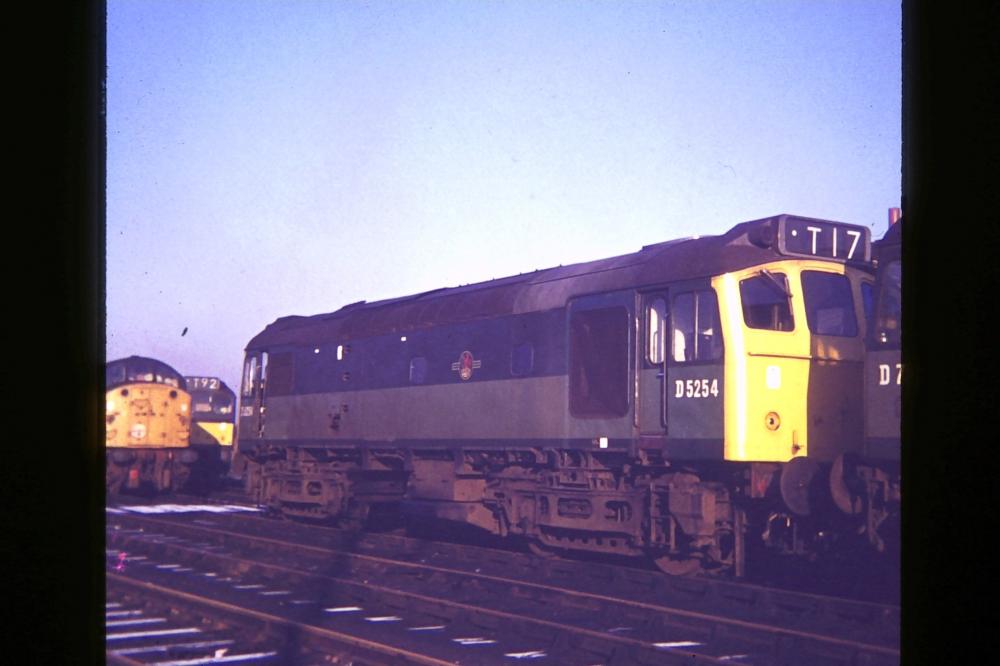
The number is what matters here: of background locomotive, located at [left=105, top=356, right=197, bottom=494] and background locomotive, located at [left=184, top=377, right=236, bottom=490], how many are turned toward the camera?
2

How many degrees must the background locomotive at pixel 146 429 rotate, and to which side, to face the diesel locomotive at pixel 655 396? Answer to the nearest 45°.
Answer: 0° — it already faces it

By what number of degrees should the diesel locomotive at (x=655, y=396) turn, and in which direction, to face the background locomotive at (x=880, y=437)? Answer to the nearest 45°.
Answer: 0° — it already faces it

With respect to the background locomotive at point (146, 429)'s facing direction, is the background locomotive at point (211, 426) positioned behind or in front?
behind

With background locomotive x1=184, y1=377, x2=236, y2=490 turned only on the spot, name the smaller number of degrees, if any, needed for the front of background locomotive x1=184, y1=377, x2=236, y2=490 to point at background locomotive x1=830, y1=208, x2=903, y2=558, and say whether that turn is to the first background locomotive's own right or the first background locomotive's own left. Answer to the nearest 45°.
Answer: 0° — it already faces it

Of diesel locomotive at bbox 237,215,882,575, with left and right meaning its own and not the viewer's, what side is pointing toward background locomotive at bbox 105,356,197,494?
back
